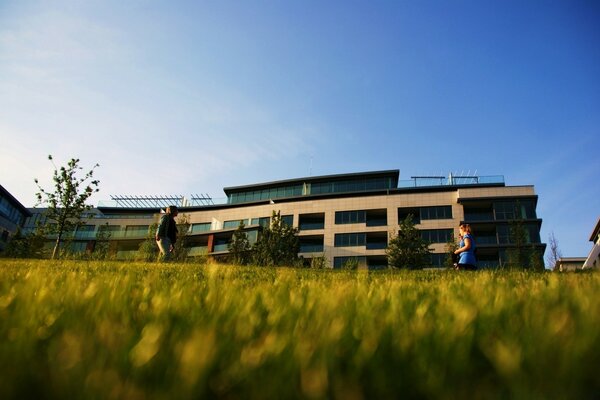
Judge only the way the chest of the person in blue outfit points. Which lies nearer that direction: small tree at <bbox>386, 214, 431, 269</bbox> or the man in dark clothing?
the man in dark clothing

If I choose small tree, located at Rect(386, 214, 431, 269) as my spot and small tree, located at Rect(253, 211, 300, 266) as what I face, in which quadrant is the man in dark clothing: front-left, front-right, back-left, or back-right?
front-left

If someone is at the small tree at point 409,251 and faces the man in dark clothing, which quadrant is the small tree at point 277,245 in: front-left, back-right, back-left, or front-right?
front-right

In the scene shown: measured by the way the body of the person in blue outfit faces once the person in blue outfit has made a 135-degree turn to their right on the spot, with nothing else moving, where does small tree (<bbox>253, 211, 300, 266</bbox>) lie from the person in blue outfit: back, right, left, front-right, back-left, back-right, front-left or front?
left

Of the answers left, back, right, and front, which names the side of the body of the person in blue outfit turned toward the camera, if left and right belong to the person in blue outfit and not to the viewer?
left

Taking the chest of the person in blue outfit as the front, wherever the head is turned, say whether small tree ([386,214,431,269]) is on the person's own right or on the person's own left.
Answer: on the person's own right

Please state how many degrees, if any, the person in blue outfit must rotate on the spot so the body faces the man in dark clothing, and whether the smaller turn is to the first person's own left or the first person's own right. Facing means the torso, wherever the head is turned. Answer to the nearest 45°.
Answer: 0° — they already face them
